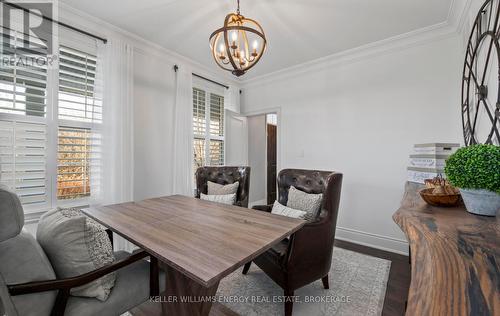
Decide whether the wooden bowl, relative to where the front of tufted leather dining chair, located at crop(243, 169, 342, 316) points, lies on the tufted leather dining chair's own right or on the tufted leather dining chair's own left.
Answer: on the tufted leather dining chair's own left

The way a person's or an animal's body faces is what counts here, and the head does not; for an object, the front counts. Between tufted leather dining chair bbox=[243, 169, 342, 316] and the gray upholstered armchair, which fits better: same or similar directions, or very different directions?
very different directions

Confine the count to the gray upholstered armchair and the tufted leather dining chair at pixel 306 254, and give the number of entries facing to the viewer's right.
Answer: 1

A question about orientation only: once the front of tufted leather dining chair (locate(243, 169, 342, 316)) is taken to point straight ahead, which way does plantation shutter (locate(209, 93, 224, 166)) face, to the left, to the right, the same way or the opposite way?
to the left

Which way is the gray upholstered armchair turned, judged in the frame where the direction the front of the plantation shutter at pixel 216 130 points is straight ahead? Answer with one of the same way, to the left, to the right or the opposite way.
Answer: to the left

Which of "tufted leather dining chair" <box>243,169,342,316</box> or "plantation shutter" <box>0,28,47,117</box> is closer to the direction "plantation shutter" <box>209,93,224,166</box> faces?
the tufted leather dining chair

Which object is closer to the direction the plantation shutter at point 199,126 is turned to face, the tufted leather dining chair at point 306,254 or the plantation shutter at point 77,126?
the tufted leather dining chair

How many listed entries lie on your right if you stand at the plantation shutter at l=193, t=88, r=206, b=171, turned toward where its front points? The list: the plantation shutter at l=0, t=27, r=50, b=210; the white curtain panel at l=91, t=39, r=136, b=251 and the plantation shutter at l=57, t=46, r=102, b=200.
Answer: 3

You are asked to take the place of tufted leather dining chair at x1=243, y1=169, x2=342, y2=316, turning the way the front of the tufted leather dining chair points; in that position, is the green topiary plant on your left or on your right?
on your left

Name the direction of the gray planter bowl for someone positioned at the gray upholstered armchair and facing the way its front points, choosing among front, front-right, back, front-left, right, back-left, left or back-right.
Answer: front-right

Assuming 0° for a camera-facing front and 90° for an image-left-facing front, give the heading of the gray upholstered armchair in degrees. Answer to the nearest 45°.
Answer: approximately 270°

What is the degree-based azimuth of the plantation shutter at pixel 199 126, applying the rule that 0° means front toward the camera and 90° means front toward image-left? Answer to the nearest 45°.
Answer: approximately 315°
